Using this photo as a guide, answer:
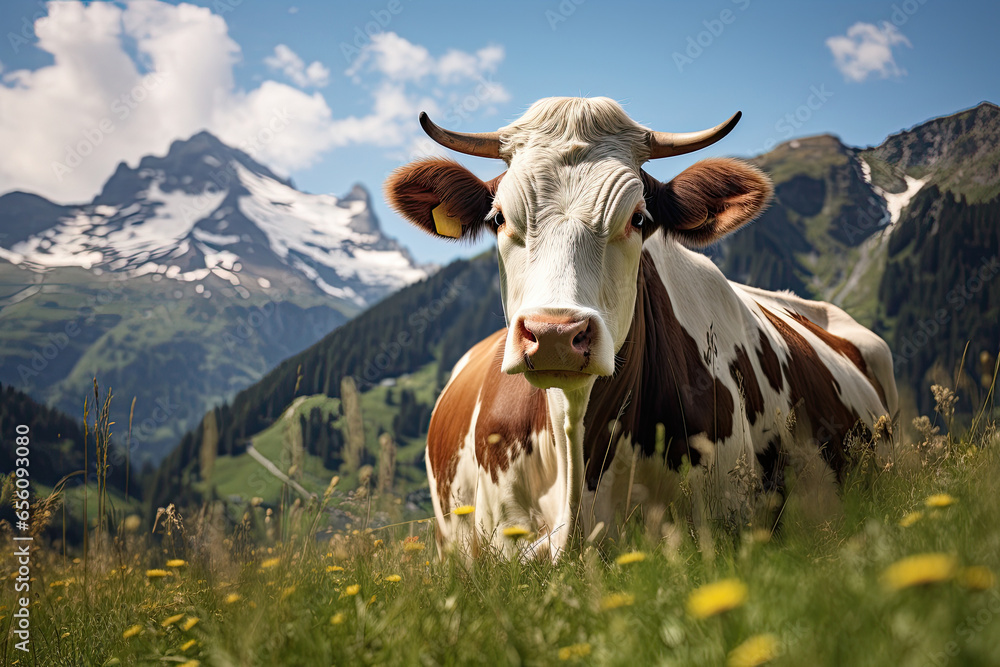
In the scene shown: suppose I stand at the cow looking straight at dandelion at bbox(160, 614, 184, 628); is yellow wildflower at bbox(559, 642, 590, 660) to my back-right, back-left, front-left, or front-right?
front-left

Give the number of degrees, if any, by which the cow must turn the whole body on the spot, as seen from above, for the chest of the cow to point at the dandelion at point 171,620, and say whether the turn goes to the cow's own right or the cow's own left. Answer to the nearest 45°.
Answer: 0° — it already faces it

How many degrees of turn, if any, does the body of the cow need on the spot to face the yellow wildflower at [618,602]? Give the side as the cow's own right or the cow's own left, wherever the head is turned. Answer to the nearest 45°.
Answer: approximately 45° to the cow's own left

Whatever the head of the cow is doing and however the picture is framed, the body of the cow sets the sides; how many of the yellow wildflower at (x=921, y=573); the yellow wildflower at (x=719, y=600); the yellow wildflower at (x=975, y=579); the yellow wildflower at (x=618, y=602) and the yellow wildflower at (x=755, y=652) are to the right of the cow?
0

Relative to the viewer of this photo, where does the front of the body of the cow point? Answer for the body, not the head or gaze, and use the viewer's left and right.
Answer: facing the viewer and to the left of the viewer

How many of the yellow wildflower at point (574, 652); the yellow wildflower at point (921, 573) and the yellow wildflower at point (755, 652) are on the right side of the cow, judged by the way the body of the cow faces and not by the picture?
0

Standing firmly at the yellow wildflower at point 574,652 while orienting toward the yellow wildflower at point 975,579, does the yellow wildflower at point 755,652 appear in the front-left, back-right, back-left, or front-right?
front-right

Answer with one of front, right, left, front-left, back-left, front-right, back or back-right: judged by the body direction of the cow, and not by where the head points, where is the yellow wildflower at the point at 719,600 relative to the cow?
front-left

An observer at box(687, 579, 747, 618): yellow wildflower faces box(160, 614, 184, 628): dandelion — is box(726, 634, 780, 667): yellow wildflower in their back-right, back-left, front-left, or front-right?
back-left

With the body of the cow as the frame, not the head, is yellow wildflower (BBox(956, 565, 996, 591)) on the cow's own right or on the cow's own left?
on the cow's own left

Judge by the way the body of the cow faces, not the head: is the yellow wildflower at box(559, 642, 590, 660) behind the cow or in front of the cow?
in front

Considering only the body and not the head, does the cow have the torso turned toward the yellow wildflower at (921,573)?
no

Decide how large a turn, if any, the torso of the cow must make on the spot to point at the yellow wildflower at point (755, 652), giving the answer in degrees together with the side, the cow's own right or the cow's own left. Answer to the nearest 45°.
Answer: approximately 45° to the cow's own left
